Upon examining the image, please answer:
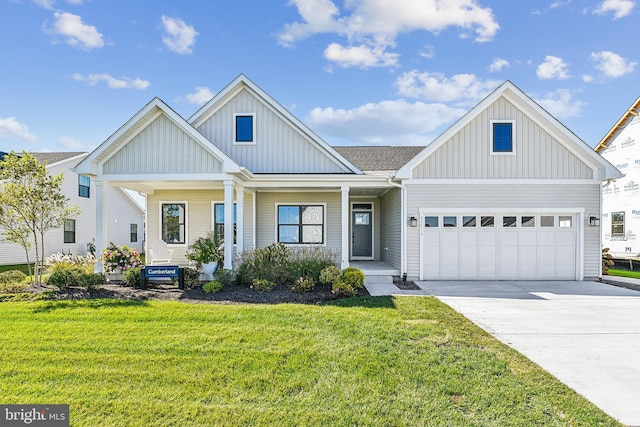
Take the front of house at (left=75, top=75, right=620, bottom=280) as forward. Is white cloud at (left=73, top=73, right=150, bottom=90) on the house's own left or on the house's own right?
on the house's own right

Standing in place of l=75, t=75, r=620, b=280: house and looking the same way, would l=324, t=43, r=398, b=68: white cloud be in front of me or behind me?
behind

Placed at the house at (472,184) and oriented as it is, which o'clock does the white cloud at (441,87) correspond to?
The white cloud is roughly at 6 o'clock from the house.

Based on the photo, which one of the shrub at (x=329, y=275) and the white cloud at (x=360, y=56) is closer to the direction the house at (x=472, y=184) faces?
the shrub

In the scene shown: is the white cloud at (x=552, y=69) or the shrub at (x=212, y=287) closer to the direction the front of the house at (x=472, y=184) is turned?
the shrub

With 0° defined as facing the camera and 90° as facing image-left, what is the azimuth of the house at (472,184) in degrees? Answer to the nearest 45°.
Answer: approximately 0°

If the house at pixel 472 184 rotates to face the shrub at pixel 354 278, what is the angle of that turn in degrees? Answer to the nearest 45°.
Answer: approximately 45° to its right
